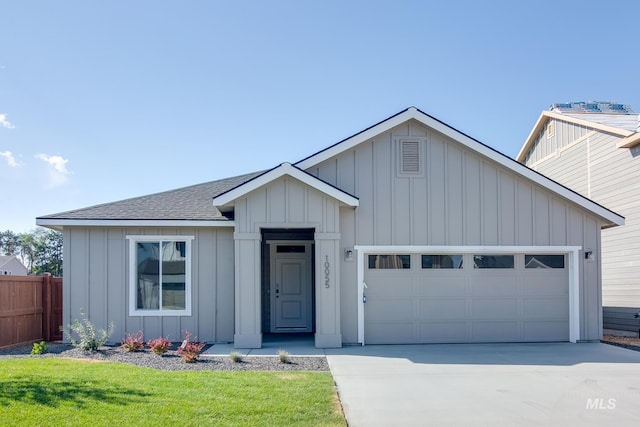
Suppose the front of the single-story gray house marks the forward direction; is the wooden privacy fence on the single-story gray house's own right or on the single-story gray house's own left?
on the single-story gray house's own right

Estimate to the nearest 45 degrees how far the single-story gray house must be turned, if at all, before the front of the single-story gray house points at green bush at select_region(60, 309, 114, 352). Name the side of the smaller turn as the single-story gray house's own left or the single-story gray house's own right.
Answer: approximately 90° to the single-story gray house's own right

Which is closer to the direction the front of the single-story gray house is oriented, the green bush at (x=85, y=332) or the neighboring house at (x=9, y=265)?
the green bush

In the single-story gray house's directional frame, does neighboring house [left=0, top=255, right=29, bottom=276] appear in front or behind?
behind

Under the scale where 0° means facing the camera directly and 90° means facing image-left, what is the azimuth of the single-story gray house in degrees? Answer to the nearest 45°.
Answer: approximately 0°

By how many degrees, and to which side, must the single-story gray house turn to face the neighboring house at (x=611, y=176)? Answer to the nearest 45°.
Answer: approximately 135° to its left
